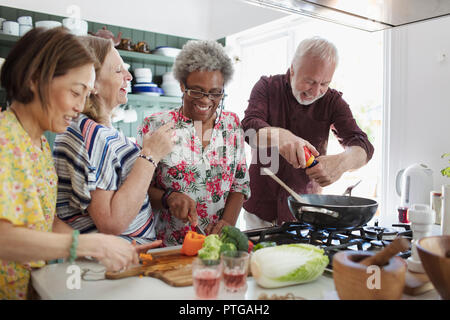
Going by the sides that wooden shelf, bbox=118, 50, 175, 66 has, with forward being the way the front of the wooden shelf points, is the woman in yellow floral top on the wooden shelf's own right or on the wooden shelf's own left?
on the wooden shelf's own right

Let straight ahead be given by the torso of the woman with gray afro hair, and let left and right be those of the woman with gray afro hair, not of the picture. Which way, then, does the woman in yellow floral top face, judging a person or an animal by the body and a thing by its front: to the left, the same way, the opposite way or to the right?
to the left

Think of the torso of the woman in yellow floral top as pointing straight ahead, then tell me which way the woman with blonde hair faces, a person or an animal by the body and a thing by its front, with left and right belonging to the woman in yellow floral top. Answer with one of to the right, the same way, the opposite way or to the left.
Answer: the same way

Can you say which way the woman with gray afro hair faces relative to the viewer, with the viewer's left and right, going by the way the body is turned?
facing the viewer

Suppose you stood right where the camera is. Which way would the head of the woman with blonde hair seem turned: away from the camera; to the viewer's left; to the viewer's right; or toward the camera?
to the viewer's right

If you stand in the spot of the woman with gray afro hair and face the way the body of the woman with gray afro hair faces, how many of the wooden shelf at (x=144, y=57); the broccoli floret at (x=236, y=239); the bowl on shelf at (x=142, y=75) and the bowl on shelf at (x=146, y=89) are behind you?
3

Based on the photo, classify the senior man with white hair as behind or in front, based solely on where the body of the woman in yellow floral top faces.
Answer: in front

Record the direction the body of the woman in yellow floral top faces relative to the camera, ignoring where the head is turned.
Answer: to the viewer's right

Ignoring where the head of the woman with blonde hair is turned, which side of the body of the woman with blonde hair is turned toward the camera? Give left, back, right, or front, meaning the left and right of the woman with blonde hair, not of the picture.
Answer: right

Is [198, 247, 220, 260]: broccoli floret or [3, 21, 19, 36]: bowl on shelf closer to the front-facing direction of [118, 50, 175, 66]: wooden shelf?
the broccoli floret

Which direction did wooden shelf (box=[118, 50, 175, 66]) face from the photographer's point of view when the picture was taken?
facing the viewer and to the right of the viewer
